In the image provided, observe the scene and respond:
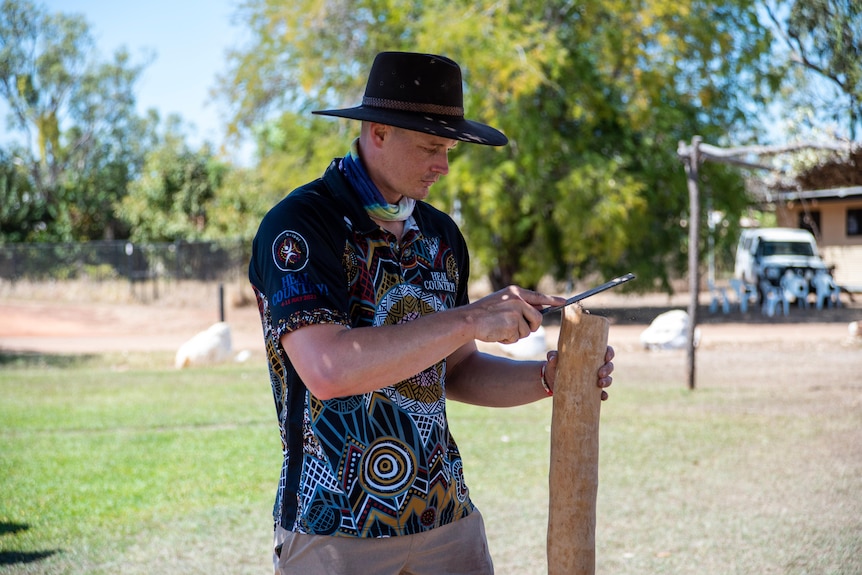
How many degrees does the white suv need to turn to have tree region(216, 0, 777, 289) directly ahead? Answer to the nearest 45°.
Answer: approximately 90° to its right

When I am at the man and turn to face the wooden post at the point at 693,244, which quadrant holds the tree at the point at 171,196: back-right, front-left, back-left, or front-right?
front-left

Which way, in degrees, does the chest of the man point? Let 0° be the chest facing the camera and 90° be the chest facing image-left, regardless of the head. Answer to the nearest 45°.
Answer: approximately 315°

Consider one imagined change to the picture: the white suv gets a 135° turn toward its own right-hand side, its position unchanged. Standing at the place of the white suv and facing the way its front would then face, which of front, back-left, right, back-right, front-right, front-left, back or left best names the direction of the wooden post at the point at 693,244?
left

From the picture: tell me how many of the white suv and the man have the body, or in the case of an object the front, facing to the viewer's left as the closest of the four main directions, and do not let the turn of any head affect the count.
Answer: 0

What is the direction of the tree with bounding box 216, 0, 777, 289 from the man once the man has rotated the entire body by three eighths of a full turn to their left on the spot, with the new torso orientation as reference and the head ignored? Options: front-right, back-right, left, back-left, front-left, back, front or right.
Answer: front

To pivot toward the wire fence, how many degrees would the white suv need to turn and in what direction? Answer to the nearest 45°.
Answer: approximately 135° to its right

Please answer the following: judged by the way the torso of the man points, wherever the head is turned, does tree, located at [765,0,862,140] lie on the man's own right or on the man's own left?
on the man's own left

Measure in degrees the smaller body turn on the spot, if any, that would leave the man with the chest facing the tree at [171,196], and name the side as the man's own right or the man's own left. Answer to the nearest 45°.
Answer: approximately 135° to the man's own left
